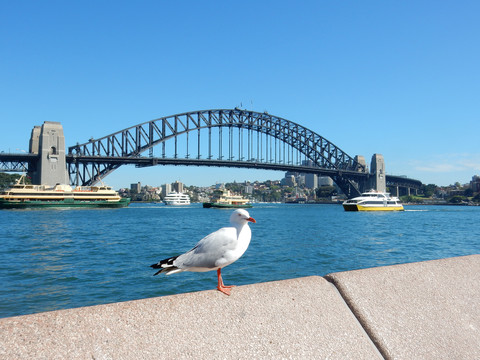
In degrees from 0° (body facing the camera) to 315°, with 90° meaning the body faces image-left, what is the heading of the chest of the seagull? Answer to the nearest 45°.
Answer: approximately 270°
